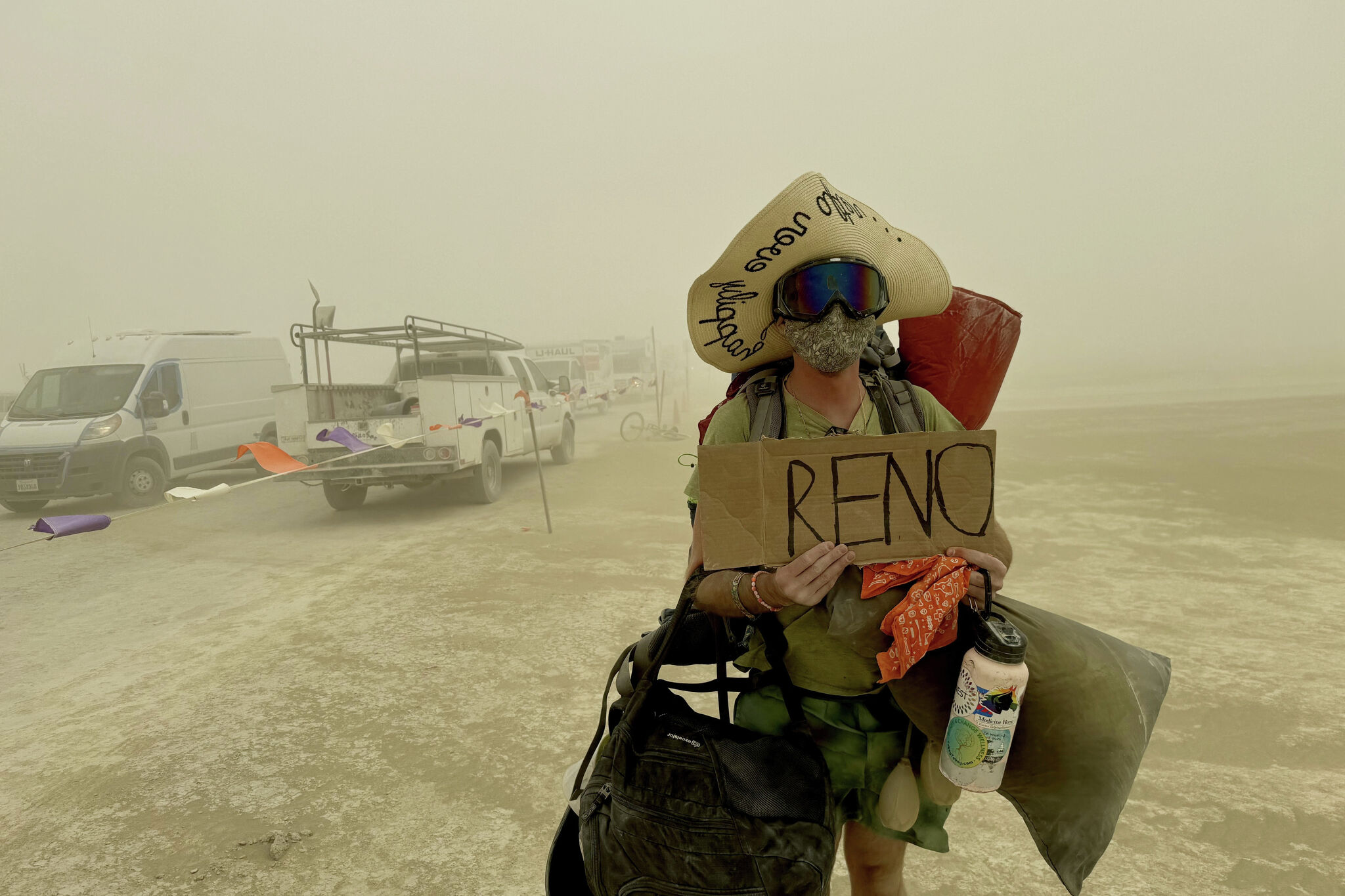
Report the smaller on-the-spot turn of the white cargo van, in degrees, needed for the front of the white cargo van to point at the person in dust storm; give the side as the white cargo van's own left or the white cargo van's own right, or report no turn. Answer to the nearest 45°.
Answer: approximately 45° to the white cargo van's own left

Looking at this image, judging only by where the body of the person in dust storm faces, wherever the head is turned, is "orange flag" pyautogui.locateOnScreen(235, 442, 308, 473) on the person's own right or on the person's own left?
on the person's own right

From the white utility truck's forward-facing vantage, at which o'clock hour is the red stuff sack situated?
The red stuff sack is roughly at 4 o'clock from the white utility truck.

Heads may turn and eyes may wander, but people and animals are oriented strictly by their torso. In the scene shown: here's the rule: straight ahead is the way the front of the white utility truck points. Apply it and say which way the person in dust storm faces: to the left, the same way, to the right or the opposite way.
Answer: the opposite way

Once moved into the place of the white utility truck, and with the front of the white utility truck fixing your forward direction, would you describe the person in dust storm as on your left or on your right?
on your right

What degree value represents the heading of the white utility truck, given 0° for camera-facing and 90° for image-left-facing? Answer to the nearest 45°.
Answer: approximately 225°

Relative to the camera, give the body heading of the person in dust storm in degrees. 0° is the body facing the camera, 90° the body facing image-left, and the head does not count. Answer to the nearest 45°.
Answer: approximately 0°

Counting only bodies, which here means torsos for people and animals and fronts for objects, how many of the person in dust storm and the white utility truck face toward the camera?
1

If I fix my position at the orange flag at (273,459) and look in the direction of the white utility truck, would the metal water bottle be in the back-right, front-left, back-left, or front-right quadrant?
back-right

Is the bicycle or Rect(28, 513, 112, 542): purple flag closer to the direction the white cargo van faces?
the purple flag

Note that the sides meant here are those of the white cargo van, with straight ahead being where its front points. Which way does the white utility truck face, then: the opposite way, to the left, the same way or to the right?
the opposite way

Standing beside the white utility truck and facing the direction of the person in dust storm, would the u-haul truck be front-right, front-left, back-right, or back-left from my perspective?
back-left

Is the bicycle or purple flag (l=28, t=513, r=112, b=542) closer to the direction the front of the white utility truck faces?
the bicycle

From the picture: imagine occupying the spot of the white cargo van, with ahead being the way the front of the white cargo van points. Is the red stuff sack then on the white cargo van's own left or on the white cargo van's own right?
on the white cargo van's own left
